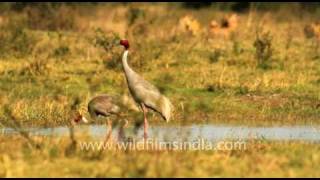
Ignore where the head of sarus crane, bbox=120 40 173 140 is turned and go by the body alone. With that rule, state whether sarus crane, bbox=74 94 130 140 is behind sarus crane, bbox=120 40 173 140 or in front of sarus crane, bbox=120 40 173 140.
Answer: in front

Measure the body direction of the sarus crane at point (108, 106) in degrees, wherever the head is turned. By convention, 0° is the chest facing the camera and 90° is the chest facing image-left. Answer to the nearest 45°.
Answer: approximately 90°

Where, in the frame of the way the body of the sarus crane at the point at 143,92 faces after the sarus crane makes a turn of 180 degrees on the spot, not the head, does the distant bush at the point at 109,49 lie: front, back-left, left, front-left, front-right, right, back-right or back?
left

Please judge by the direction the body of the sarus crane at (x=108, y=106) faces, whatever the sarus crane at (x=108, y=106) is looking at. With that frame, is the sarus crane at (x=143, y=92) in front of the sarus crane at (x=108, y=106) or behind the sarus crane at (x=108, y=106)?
behind

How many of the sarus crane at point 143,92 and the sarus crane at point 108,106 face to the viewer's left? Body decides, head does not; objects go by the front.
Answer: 2

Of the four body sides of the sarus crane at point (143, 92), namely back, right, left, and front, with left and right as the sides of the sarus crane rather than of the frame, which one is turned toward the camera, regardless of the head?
left

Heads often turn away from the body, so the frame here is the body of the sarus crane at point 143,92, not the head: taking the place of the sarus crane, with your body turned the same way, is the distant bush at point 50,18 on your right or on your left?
on your right

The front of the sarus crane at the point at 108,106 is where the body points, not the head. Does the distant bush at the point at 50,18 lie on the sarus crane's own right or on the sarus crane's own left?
on the sarus crane's own right

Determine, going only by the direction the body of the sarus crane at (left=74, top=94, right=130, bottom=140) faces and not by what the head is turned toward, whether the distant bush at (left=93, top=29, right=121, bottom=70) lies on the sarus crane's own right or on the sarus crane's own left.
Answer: on the sarus crane's own right

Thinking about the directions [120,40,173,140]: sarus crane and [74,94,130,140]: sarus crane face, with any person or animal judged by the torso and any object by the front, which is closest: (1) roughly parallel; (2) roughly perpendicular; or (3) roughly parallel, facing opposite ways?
roughly parallel
